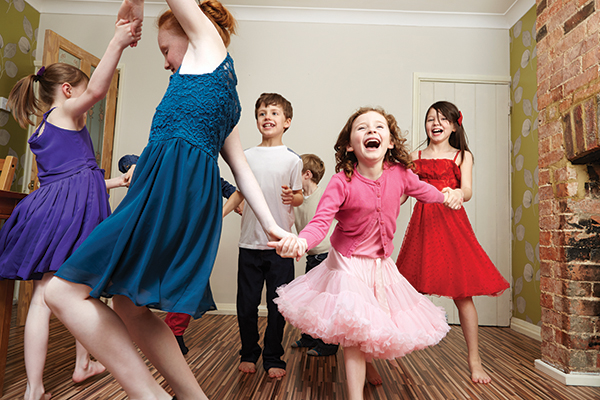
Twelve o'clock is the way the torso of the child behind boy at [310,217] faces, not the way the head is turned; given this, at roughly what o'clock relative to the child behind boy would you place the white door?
The white door is roughly at 5 o'clock from the child behind boy.

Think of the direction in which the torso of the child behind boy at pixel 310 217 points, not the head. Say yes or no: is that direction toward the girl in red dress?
no

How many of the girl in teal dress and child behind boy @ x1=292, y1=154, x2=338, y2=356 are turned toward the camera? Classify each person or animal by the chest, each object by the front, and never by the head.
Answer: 0

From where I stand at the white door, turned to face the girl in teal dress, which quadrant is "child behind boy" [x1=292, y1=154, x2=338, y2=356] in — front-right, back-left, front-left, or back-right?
front-right

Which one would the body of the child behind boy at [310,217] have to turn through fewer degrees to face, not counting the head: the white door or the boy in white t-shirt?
the boy in white t-shirt

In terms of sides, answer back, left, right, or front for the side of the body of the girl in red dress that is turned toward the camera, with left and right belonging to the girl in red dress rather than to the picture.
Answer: front

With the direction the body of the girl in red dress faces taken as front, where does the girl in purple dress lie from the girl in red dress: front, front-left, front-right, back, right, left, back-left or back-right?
front-right

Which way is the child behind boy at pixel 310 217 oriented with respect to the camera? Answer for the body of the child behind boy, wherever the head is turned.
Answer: to the viewer's left

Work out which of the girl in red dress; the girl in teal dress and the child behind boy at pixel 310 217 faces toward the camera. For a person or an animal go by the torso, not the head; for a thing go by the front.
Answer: the girl in red dress

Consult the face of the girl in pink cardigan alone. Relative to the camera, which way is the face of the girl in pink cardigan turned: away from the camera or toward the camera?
toward the camera
